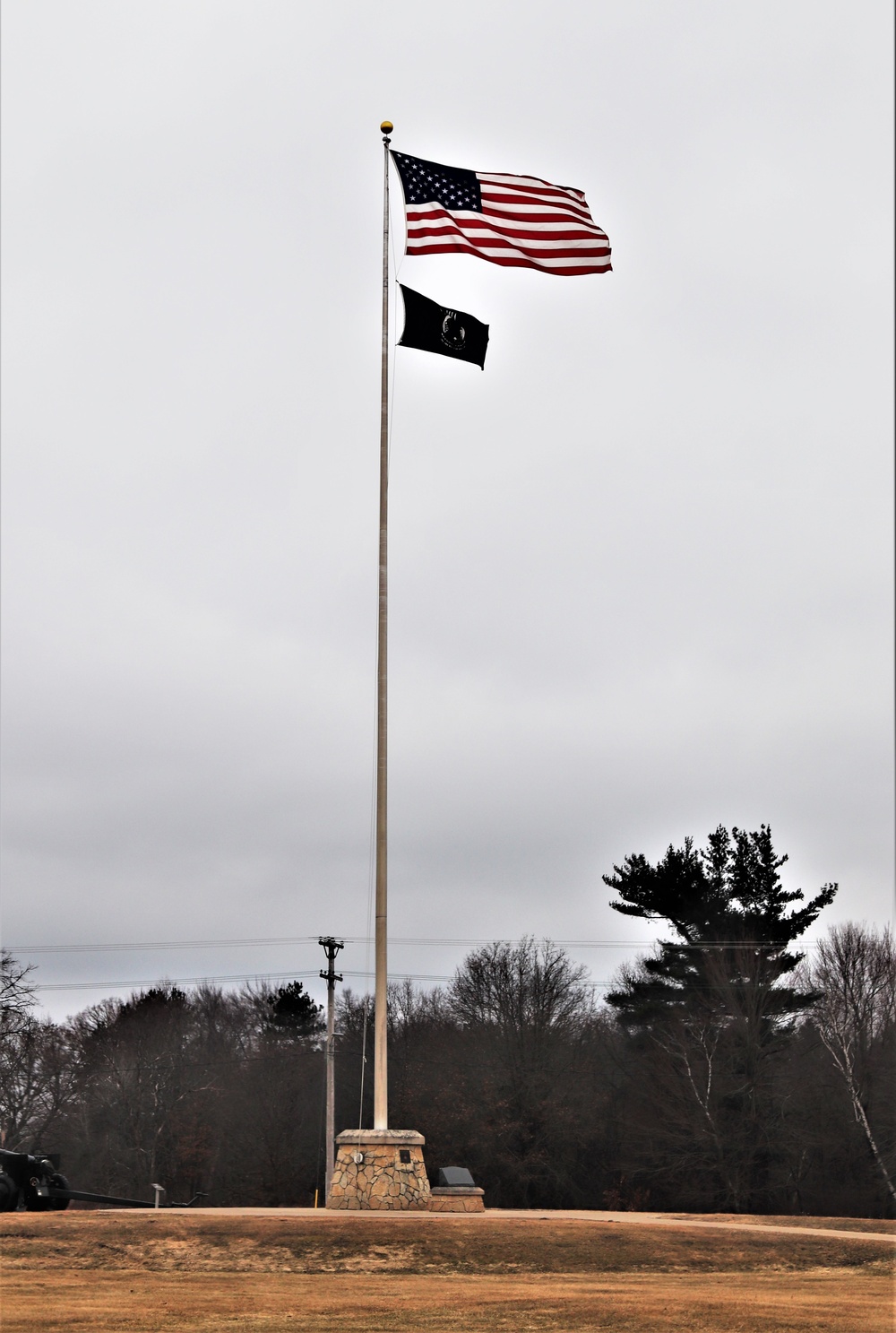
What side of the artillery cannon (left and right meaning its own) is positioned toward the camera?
left

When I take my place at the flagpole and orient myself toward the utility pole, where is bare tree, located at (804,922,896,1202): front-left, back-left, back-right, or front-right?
front-right

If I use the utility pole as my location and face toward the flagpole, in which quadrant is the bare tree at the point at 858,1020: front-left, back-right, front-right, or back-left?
back-left
